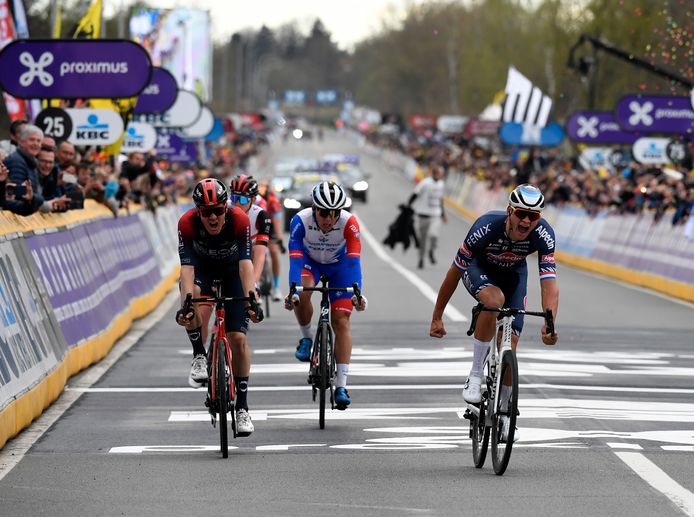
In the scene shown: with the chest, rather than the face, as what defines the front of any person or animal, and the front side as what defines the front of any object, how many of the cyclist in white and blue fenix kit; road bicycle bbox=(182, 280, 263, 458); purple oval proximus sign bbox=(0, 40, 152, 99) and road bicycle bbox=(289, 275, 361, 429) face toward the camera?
4

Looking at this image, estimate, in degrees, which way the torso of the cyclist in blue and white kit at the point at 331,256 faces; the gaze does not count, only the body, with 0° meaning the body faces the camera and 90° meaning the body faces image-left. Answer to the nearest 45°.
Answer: approximately 0°

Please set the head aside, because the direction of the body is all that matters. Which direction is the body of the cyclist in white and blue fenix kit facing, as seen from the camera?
toward the camera

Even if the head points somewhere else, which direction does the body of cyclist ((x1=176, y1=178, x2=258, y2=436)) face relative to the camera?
toward the camera

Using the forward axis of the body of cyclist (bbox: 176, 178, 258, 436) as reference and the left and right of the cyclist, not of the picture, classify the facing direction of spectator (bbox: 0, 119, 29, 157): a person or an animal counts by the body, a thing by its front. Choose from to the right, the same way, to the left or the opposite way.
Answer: to the left

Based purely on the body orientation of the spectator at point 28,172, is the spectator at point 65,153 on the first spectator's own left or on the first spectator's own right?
on the first spectator's own left

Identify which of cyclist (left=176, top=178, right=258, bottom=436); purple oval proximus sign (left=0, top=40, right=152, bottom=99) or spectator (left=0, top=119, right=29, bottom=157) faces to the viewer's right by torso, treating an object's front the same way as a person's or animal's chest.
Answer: the spectator

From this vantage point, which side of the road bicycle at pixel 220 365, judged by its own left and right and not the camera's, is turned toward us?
front

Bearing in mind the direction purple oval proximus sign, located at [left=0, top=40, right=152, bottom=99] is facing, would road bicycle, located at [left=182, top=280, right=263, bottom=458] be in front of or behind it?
in front

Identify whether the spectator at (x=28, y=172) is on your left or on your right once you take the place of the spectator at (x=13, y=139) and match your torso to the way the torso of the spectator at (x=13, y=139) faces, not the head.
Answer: on your right

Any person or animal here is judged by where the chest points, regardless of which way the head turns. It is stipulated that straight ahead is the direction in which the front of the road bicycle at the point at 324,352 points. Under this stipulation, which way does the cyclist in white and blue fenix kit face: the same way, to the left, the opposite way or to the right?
the same way

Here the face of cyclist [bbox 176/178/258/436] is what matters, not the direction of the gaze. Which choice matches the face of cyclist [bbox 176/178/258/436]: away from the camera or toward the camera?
toward the camera

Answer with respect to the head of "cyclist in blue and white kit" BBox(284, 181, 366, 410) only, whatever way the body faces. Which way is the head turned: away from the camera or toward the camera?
toward the camera

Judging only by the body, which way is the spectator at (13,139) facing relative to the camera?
to the viewer's right

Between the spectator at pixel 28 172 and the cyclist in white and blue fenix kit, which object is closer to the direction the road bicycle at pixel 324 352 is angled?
the cyclist in white and blue fenix kit

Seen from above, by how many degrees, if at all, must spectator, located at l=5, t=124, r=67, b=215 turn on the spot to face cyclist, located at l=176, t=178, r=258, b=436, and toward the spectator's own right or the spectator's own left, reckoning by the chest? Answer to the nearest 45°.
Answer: approximately 45° to the spectator's own right
